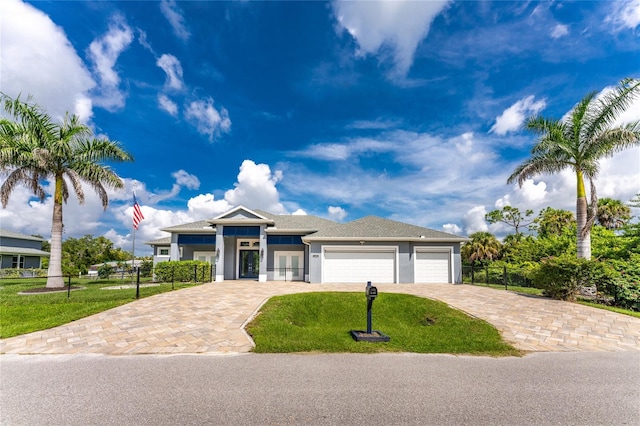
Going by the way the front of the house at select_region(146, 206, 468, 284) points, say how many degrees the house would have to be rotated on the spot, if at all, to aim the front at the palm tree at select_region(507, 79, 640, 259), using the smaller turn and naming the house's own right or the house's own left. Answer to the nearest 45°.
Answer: approximately 45° to the house's own left

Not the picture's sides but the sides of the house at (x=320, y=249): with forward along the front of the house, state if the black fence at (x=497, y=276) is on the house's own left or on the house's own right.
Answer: on the house's own left

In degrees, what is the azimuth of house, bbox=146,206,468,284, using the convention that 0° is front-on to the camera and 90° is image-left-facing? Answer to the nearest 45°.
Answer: approximately 0°

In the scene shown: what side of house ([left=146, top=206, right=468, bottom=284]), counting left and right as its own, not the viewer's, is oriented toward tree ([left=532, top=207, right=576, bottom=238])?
left

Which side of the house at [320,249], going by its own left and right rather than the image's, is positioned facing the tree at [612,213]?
left
